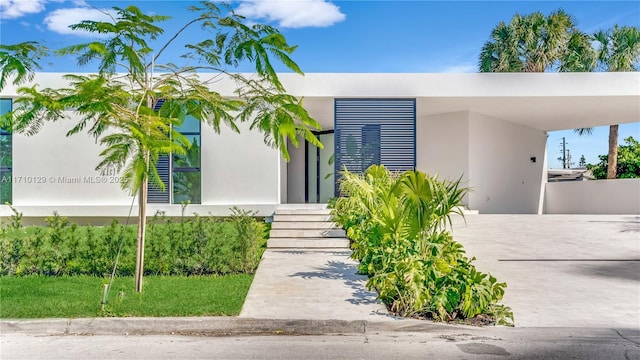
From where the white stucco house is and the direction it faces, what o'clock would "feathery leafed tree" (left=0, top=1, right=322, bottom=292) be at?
The feathery leafed tree is roughly at 12 o'clock from the white stucco house.

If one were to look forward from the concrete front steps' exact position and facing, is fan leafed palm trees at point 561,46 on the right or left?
on its left

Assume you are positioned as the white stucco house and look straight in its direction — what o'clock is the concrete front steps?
The concrete front steps is roughly at 11 o'clock from the white stucco house.

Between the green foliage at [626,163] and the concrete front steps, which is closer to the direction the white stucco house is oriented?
the concrete front steps

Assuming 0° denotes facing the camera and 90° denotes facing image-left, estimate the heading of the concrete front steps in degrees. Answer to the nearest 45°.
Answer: approximately 0°

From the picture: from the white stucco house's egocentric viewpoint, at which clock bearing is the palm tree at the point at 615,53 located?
The palm tree is roughly at 8 o'clock from the white stucco house.

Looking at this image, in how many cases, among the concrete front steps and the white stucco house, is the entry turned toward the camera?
2

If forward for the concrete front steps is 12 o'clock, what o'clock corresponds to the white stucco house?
The white stucco house is roughly at 5 o'clock from the concrete front steps.

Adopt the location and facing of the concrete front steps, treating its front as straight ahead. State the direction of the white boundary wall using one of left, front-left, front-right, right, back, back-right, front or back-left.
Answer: back-left

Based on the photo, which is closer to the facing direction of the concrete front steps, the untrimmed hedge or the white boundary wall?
the untrimmed hedge

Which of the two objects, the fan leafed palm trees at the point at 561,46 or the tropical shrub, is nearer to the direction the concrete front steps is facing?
the tropical shrub
